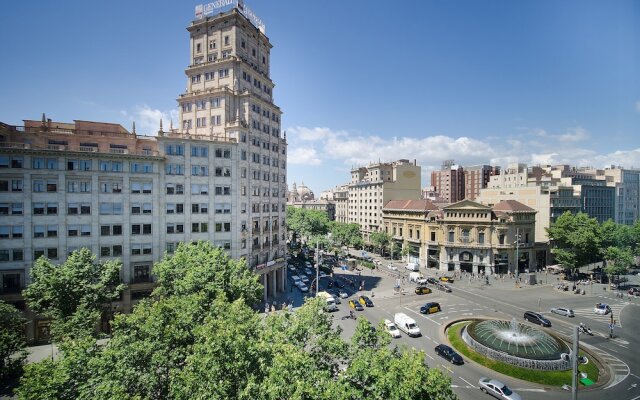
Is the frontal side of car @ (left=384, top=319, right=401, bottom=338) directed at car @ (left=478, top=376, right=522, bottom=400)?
yes

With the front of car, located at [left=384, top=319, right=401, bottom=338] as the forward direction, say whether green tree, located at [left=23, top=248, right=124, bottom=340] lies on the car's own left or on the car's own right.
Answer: on the car's own right

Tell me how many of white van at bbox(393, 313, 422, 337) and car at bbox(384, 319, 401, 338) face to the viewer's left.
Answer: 0

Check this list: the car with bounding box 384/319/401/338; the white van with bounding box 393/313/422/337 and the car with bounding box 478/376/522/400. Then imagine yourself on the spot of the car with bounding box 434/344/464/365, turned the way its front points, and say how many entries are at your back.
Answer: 2

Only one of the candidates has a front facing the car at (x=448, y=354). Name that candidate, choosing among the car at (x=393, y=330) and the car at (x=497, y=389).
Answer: the car at (x=393, y=330)

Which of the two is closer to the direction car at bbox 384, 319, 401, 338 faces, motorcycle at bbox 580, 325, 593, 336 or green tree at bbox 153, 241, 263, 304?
the motorcycle

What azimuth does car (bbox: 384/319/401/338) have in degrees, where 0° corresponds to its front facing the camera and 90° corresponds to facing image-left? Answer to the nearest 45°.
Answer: approximately 315°

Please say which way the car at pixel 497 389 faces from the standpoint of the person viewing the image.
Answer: facing the viewer and to the right of the viewer

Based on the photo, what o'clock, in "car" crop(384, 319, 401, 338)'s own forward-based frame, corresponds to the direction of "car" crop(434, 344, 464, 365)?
"car" crop(434, 344, 464, 365) is roughly at 12 o'clock from "car" crop(384, 319, 401, 338).

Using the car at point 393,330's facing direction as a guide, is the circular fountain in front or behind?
in front
